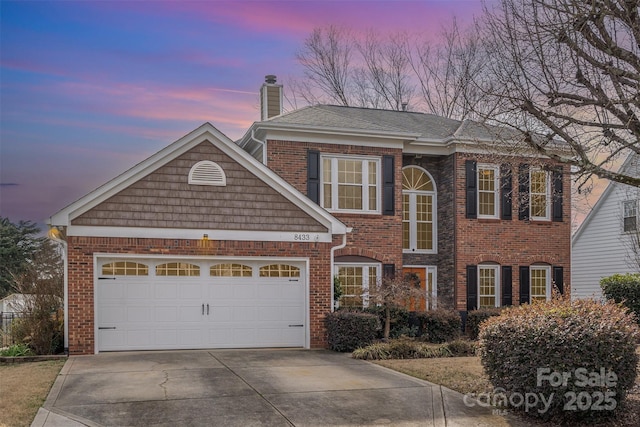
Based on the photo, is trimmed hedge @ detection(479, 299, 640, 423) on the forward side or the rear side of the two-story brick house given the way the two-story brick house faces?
on the forward side

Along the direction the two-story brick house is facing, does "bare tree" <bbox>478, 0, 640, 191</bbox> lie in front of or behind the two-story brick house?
in front

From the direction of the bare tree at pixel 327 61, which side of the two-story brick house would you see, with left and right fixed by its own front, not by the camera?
back

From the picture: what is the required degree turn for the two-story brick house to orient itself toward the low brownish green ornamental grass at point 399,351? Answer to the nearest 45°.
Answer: approximately 45° to its left

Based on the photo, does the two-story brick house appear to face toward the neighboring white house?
no

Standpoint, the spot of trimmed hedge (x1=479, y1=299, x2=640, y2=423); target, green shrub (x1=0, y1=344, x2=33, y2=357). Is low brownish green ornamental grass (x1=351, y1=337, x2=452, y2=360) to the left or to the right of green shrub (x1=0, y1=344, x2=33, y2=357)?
right

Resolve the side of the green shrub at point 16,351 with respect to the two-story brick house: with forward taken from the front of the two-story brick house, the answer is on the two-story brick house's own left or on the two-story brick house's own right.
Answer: on the two-story brick house's own right

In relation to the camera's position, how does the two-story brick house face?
facing the viewer
